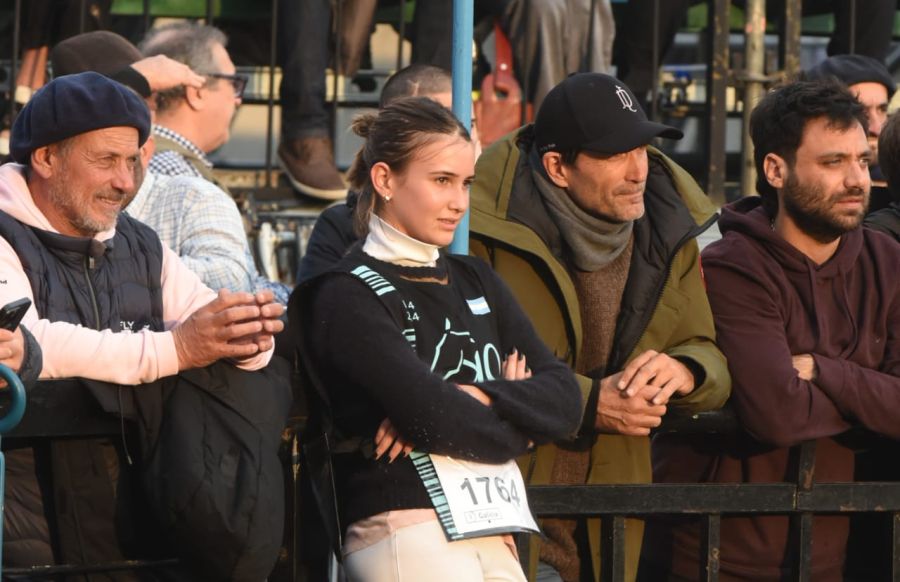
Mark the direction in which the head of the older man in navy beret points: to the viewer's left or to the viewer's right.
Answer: to the viewer's right

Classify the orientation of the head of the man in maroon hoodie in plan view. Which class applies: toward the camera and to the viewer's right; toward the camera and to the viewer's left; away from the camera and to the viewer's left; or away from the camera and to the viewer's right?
toward the camera and to the viewer's right

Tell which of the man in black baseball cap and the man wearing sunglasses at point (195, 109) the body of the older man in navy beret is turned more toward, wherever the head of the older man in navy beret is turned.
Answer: the man in black baseball cap

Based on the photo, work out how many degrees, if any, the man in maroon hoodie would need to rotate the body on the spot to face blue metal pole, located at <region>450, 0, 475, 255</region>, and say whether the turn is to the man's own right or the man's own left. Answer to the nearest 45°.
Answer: approximately 90° to the man's own right

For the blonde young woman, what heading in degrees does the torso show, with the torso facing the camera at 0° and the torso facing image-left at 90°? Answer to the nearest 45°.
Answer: approximately 315°
